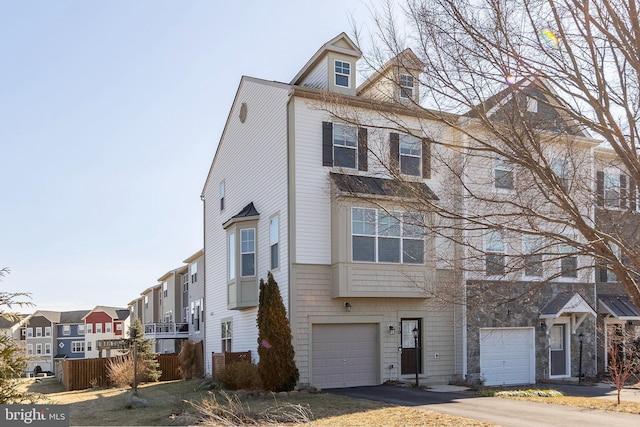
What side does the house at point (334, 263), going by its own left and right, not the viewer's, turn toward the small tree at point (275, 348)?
right

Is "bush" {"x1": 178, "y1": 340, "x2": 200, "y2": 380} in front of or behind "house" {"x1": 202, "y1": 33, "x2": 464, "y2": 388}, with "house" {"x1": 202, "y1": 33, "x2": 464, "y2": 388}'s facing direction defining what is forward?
behind

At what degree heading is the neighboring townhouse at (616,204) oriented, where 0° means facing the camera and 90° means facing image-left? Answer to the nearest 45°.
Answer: approximately 315°

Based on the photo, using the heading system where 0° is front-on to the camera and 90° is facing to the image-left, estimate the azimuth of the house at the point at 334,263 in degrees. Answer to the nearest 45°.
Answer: approximately 315°

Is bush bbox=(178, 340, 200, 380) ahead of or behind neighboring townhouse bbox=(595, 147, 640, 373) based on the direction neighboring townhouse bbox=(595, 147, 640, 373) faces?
behind

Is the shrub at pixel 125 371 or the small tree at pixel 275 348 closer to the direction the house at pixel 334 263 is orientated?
the small tree
